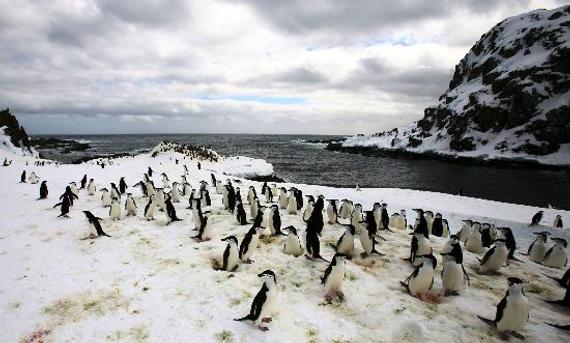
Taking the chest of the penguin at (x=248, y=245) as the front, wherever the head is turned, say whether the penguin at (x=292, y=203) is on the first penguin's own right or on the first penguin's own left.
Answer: on the first penguin's own left

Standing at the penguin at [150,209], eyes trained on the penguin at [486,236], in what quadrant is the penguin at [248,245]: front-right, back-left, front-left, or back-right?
front-right

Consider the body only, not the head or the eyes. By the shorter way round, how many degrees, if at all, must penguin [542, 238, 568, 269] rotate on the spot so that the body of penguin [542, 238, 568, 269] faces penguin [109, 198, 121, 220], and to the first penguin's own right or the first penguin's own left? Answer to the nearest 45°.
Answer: approximately 90° to the first penguin's own right

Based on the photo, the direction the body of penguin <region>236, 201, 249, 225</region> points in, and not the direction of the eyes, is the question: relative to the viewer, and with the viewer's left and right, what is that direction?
facing away from the viewer and to the left of the viewer

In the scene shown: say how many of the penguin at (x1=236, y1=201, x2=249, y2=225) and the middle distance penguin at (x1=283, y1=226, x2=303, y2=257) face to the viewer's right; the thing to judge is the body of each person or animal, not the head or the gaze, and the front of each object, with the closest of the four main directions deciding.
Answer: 0

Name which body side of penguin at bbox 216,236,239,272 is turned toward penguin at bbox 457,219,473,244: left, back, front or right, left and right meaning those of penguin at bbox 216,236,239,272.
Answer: left

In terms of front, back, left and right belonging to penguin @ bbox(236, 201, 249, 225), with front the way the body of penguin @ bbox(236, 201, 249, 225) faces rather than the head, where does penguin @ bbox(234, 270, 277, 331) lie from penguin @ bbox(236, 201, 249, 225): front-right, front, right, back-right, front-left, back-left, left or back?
back-left

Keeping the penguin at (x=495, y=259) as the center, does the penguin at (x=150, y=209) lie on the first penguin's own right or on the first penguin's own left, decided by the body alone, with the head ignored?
on the first penguin's own right

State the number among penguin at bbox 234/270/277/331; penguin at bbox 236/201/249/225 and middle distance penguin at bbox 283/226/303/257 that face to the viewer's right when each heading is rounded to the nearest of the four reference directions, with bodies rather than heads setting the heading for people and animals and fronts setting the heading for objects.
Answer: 1

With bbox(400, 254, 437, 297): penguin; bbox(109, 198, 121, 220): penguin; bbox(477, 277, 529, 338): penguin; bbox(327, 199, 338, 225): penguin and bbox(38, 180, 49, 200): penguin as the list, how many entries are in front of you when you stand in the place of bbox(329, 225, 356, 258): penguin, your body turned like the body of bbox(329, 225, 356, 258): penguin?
2
